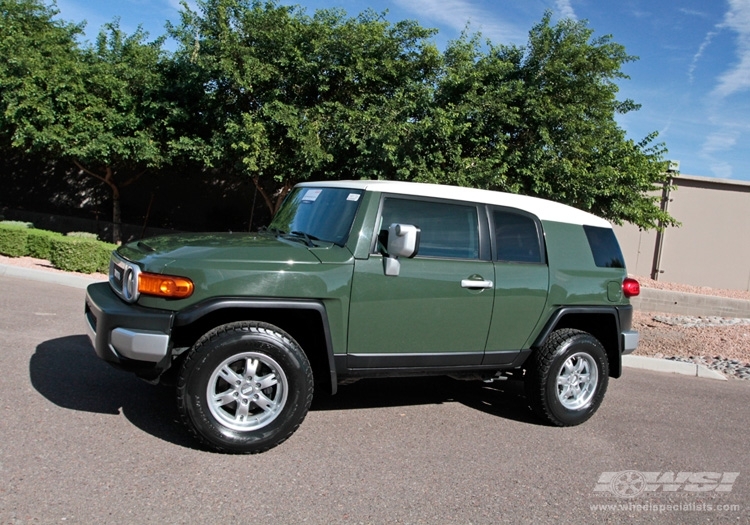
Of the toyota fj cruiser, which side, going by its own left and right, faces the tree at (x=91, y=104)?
right

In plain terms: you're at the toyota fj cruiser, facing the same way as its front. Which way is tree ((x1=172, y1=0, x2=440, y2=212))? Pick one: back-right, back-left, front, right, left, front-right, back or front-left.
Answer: back-right

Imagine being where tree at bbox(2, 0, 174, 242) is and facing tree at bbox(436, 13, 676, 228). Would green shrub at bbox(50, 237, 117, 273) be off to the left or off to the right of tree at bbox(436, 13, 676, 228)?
right

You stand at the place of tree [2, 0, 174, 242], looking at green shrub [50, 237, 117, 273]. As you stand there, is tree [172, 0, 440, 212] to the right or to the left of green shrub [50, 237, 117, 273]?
left

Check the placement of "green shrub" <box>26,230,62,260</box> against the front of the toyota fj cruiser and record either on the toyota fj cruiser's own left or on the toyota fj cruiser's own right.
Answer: on the toyota fj cruiser's own right

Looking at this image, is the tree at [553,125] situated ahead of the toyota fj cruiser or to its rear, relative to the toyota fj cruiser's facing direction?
to the rear

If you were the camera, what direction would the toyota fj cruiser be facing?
facing the viewer and to the left of the viewer
